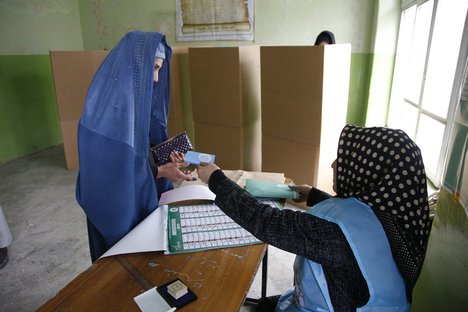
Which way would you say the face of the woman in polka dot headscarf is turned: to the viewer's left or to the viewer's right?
to the viewer's left

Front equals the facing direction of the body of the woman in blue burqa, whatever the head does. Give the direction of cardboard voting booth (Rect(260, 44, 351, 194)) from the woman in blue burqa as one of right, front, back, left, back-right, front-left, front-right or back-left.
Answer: front-left

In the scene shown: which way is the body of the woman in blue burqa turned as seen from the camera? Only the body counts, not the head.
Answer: to the viewer's right

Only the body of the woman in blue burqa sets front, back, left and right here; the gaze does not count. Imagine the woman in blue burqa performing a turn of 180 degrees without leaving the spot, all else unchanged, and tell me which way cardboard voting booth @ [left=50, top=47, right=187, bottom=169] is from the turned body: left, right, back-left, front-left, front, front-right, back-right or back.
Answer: right

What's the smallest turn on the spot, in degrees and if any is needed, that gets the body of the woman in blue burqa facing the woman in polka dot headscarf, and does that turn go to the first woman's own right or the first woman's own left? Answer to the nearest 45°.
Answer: approximately 45° to the first woman's own right
